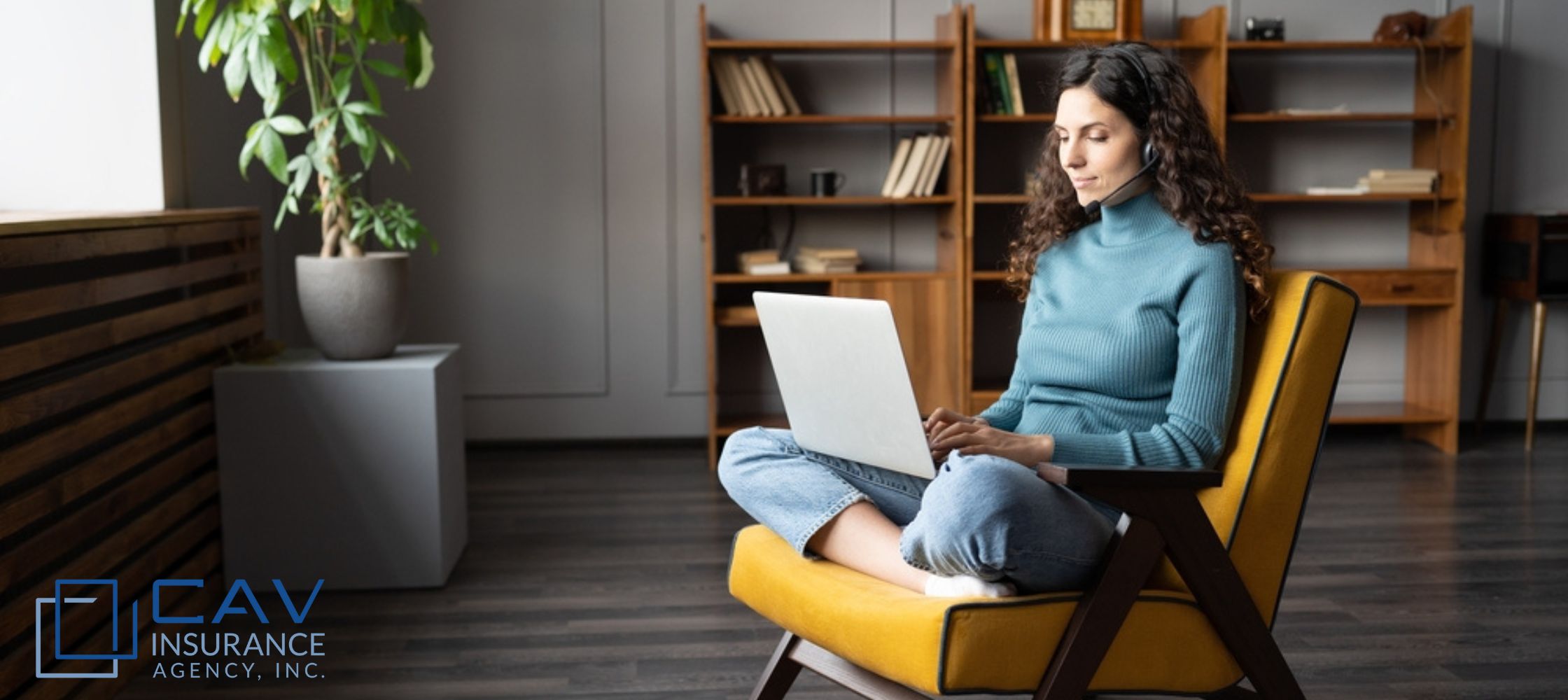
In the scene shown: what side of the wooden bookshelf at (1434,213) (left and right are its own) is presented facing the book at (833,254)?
right

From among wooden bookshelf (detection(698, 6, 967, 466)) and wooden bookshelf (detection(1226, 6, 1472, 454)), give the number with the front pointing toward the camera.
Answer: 2

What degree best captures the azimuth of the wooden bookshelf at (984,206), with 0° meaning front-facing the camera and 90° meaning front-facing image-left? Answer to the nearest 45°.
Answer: approximately 0°

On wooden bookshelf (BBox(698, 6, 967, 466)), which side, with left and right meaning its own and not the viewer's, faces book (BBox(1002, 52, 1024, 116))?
left

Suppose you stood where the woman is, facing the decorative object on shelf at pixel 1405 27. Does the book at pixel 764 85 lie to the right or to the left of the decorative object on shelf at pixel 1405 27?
left

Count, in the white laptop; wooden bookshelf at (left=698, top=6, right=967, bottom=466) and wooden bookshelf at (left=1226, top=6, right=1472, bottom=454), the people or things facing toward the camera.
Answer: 2

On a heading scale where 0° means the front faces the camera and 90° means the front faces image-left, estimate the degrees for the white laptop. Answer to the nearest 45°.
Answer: approximately 225°

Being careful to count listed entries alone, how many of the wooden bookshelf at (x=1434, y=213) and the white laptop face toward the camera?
1

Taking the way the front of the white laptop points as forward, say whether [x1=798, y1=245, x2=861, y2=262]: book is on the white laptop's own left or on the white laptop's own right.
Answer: on the white laptop's own left
